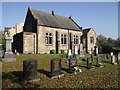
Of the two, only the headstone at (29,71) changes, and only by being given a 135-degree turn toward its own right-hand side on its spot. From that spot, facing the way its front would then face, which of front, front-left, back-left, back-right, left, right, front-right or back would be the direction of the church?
right

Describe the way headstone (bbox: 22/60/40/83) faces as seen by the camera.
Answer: facing the viewer and to the right of the viewer

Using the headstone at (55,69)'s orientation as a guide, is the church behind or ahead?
behind

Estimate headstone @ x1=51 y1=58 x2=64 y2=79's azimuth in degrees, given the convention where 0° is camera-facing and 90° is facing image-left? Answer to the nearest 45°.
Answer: approximately 315°
